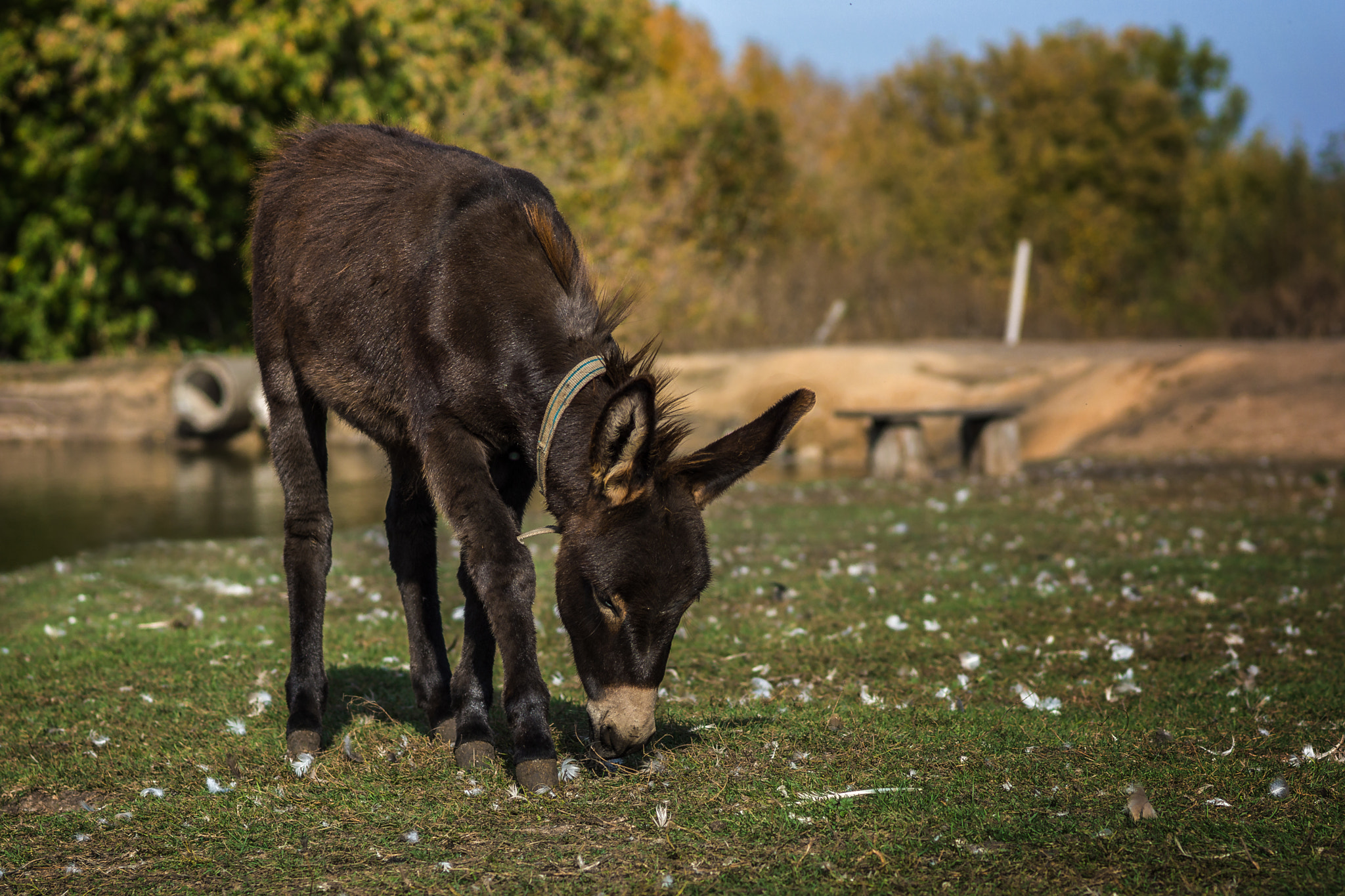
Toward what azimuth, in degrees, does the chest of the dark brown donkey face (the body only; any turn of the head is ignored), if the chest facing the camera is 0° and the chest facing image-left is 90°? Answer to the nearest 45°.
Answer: approximately 315°

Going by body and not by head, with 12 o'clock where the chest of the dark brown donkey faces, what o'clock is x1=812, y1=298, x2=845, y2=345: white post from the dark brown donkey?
The white post is roughly at 8 o'clock from the dark brown donkey.

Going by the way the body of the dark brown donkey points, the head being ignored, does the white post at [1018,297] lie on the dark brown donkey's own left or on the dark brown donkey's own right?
on the dark brown donkey's own left

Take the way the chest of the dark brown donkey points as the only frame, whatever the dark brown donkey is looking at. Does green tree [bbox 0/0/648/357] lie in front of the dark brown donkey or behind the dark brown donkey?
behind

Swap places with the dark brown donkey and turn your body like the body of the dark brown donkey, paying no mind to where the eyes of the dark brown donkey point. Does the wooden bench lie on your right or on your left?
on your left

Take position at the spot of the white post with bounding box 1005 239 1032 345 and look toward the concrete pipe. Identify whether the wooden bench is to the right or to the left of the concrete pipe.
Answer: left
